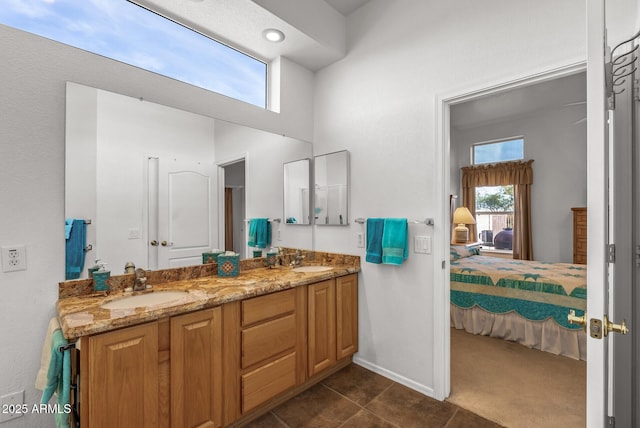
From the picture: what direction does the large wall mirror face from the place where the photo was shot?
facing the viewer and to the right of the viewer

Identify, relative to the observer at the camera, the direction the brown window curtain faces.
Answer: facing the viewer and to the left of the viewer

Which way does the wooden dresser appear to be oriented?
toward the camera

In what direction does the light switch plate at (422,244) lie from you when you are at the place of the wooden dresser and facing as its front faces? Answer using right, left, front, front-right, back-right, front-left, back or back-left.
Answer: front

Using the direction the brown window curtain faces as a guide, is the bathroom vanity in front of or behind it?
in front

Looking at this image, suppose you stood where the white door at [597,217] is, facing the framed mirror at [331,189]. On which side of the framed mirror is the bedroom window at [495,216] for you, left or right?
right

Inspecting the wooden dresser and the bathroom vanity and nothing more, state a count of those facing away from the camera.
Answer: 0

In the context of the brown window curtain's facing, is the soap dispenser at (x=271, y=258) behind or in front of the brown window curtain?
in front

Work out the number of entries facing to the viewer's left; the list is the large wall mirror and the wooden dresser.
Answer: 0

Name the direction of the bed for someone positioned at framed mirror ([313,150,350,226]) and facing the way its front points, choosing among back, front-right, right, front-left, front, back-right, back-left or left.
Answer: back-left

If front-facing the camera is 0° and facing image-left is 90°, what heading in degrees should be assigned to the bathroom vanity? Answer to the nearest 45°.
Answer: approximately 315°

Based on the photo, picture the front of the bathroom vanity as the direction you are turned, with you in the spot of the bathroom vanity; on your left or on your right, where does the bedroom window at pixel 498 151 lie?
on your left

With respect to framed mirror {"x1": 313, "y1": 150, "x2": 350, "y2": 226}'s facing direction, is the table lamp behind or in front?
behind

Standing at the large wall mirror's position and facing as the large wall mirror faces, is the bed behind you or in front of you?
in front

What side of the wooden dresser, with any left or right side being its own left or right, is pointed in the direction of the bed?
front
